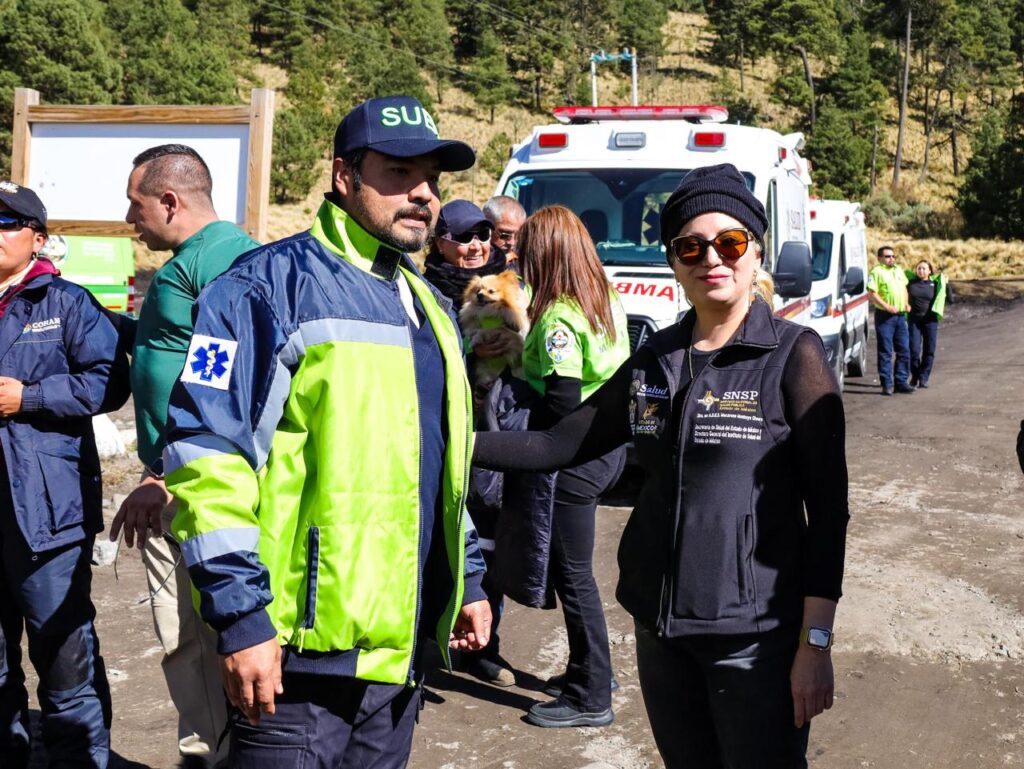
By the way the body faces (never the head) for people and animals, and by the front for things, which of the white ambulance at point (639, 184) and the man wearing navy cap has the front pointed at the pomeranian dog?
the white ambulance

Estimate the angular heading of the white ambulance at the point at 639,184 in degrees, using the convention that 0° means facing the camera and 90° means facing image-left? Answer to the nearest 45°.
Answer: approximately 0°

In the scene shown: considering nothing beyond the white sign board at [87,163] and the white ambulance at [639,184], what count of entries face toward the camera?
2

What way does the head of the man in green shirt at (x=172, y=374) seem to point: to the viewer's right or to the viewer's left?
to the viewer's left

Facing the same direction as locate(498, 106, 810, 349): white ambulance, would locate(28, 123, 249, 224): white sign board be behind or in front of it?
in front

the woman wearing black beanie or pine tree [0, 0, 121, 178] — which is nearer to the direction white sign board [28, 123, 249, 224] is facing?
the woman wearing black beanie

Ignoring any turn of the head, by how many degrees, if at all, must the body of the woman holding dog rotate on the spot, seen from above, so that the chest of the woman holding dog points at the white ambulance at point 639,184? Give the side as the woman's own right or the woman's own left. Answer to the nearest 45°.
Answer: approximately 135° to the woman's own left

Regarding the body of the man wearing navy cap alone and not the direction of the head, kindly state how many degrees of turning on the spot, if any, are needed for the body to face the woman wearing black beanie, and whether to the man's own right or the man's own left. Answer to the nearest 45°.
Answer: approximately 45° to the man's own left

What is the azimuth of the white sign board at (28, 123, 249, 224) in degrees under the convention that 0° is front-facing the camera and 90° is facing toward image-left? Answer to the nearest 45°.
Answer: approximately 0°

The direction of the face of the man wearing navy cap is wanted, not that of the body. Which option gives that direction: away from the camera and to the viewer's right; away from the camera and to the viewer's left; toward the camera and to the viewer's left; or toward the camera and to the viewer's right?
toward the camera and to the viewer's right

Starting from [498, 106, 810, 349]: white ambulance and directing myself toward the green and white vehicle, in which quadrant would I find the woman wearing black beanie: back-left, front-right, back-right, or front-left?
back-left
